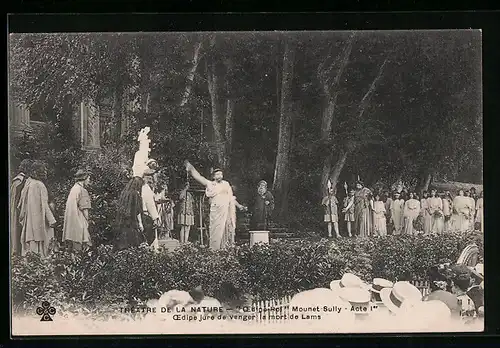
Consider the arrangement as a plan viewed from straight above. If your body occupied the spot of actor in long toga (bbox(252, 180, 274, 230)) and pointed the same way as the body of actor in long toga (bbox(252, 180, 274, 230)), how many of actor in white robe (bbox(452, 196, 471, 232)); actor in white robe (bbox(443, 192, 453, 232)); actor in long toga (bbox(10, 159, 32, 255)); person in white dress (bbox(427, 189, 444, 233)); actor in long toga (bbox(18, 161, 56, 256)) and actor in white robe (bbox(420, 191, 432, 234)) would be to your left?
4

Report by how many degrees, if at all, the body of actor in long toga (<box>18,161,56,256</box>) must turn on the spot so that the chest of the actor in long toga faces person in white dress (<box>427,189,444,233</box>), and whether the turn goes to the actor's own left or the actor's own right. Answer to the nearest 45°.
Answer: approximately 45° to the actor's own right

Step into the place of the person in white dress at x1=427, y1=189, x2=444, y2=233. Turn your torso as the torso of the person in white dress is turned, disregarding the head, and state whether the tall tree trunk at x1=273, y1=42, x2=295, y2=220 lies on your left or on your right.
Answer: on your right

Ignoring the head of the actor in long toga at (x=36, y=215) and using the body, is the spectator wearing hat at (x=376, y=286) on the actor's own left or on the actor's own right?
on the actor's own right

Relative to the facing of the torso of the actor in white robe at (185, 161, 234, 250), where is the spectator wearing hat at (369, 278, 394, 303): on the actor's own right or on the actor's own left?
on the actor's own left

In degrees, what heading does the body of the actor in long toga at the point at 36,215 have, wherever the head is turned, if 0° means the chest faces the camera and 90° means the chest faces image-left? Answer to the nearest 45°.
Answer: approximately 225°

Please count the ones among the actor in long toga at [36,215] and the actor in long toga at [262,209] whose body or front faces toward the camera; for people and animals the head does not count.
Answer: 1

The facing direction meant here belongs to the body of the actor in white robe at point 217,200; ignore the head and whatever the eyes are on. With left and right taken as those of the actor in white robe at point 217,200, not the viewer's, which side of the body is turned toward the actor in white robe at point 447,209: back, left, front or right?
left
